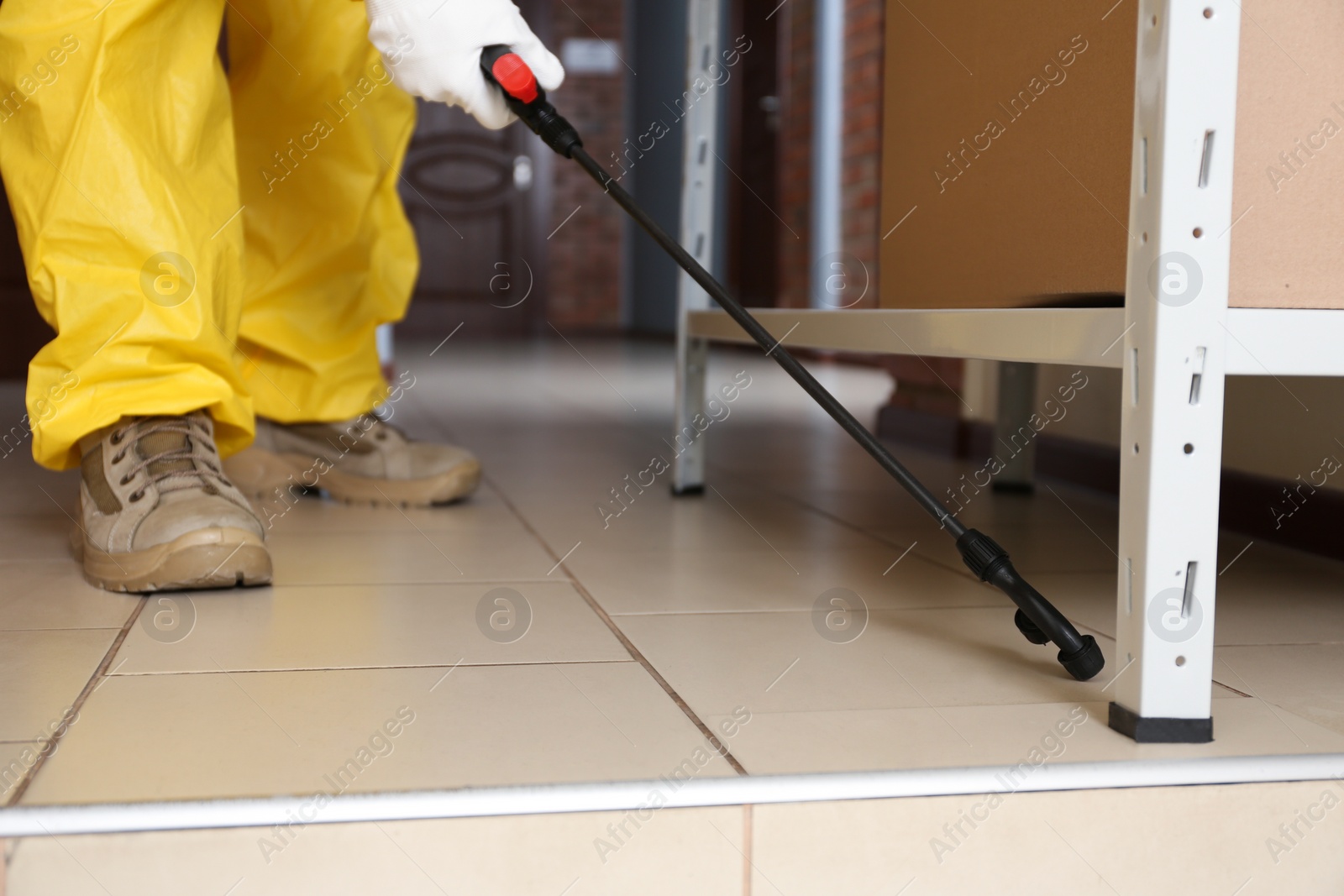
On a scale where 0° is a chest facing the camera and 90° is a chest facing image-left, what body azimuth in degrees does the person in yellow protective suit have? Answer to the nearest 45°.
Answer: approximately 315°

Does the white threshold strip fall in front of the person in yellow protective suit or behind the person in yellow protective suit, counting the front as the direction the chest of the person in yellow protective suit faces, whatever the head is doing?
in front

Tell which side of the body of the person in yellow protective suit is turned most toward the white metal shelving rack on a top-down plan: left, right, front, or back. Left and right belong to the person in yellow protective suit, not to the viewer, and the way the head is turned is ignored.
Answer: front

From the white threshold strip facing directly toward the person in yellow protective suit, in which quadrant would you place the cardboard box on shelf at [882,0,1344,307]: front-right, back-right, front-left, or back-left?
front-right
